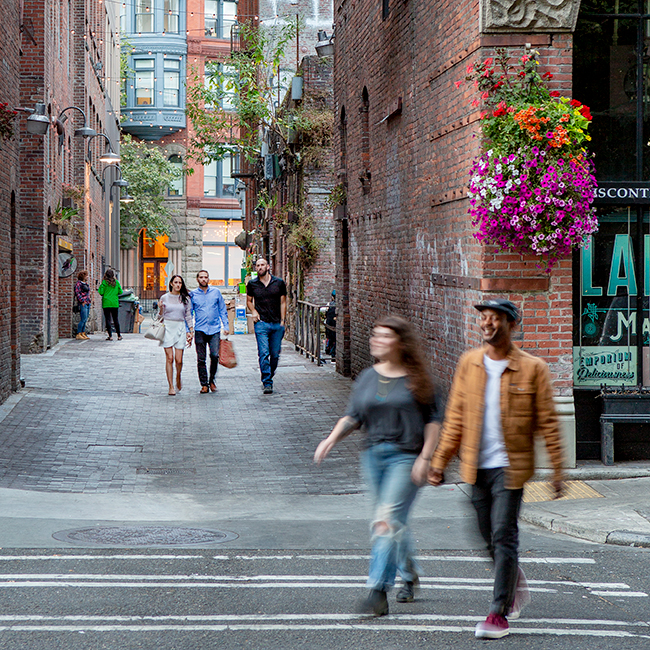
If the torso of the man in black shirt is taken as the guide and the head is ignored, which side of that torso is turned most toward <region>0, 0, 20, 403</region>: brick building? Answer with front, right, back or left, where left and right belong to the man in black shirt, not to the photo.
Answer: right

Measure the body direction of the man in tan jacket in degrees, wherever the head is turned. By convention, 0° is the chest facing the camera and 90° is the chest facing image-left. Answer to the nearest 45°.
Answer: approximately 45°

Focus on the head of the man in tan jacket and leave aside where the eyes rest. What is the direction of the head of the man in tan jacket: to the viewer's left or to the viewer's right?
to the viewer's left

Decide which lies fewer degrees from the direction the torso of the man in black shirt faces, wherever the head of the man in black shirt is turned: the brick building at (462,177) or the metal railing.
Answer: the brick building

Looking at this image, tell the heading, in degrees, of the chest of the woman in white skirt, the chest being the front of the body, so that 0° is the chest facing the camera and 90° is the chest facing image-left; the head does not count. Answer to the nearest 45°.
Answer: approximately 0°

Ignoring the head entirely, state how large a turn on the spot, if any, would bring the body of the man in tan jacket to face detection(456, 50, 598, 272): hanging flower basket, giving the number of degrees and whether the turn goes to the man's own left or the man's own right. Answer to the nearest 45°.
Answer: approximately 135° to the man's own right

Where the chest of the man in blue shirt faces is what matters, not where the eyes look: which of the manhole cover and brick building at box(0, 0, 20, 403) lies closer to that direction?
the manhole cover

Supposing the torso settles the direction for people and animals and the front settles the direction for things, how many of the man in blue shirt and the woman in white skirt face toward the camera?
2

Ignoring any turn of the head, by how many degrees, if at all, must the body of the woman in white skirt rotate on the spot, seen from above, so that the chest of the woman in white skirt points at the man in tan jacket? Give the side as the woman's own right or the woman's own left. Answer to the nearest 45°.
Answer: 0° — they already face them

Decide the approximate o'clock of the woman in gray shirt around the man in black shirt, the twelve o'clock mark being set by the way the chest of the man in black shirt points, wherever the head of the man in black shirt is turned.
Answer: The woman in gray shirt is roughly at 12 o'clock from the man in black shirt.

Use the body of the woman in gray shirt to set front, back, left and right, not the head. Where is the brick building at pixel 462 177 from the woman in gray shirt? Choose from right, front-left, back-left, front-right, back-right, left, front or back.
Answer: back-right

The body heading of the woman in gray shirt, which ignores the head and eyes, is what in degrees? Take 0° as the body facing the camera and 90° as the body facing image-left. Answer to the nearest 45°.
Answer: approximately 45°

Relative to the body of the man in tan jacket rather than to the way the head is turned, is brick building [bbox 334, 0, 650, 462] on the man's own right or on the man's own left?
on the man's own right
